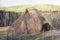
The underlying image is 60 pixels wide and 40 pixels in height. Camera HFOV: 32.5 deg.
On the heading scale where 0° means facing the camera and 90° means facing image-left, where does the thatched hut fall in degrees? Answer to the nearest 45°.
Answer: approximately 315°
